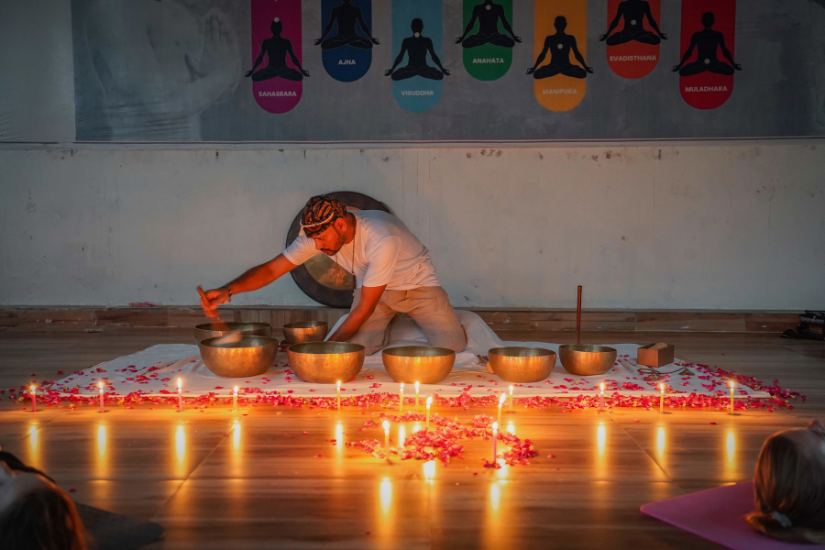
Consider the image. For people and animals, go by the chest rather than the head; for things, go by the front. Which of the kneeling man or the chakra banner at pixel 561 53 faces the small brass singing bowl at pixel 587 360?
the chakra banner

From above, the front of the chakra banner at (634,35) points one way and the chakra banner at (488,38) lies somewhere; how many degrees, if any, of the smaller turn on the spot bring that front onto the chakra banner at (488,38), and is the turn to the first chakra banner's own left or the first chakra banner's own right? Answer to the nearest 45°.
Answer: approximately 90° to the first chakra banner's own right

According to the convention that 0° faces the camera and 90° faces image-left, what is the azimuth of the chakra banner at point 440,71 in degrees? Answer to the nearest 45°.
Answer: approximately 0°

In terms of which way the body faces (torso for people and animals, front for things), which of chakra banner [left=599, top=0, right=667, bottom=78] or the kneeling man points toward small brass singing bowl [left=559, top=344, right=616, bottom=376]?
the chakra banner

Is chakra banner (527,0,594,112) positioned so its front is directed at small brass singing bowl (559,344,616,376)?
yes

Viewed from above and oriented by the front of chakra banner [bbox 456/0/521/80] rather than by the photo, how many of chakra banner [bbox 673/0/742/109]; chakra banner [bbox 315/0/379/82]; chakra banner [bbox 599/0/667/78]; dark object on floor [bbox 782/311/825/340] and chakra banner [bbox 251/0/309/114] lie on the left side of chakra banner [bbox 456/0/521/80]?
3

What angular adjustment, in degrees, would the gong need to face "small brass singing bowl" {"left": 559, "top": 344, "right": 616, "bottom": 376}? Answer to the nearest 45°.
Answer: approximately 45° to its left

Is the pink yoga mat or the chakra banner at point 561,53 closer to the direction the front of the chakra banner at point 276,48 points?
the pink yoga mat
